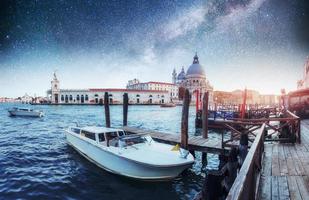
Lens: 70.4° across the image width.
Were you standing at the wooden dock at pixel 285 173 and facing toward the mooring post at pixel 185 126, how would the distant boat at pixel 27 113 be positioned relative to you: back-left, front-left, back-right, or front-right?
front-left

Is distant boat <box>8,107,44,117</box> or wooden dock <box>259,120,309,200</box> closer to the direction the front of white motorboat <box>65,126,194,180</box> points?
the wooden dock

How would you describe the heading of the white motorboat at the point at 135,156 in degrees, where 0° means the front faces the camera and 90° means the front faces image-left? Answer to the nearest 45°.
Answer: approximately 315°

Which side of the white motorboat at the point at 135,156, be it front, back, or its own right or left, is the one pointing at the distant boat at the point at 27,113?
back

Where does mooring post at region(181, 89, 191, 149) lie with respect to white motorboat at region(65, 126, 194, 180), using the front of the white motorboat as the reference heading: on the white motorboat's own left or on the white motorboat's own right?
on the white motorboat's own left

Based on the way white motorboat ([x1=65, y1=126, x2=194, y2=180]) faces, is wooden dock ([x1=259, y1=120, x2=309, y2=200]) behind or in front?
in front
